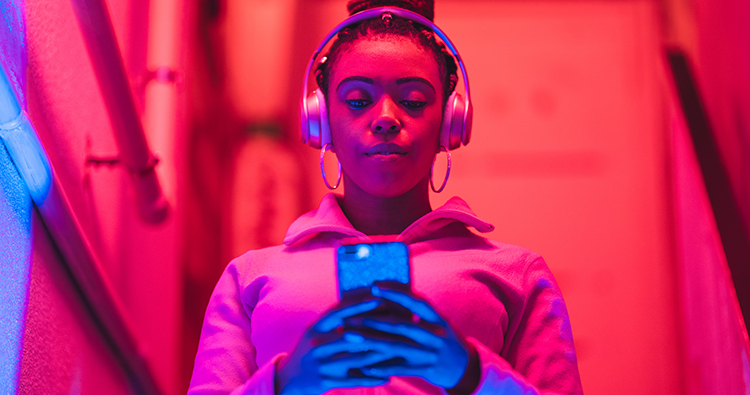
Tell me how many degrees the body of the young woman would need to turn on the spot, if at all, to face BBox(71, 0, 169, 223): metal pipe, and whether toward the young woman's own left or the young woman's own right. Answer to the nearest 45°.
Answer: approximately 135° to the young woman's own right

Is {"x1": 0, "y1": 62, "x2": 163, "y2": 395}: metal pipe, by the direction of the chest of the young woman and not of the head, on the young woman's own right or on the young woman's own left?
on the young woman's own right

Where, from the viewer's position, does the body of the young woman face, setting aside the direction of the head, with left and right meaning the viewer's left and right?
facing the viewer

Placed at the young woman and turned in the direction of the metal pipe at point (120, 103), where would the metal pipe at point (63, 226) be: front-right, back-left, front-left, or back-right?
front-left
